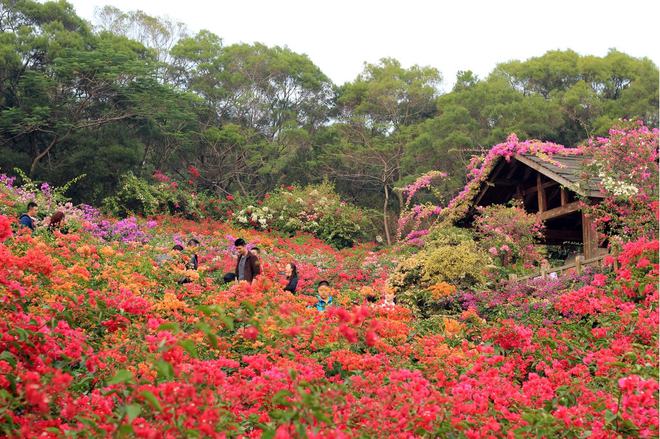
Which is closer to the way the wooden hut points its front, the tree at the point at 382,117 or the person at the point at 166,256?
the person

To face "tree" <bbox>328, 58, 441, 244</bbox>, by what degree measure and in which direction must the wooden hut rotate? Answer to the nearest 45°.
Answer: approximately 135° to its right

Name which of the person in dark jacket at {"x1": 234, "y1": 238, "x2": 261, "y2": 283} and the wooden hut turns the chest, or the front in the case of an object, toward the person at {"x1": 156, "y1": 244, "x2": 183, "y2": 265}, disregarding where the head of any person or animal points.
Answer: the wooden hut

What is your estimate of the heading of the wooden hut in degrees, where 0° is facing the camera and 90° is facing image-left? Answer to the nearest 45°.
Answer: approximately 45°

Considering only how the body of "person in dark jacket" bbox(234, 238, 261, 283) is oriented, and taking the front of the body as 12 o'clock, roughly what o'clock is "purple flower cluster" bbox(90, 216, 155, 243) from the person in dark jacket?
The purple flower cluster is roughly at 4 o'clock from the person in dark jacket.

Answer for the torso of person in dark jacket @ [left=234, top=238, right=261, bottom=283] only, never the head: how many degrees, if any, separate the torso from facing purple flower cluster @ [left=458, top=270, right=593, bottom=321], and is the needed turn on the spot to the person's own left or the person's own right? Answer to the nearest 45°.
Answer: approximately 135° to the person's own left

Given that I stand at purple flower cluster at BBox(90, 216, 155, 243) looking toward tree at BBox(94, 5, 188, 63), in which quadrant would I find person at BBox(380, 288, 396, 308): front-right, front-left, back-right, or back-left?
back-right

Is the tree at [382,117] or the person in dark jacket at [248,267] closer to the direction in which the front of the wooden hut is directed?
the person in dark jacket

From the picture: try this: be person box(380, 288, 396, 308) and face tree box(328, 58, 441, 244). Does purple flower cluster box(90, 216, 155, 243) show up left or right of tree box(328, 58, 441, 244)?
left

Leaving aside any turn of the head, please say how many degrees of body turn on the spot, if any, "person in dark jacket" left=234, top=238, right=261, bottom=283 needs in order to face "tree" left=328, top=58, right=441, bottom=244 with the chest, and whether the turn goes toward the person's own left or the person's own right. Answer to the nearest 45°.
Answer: approximately 135° to the person's own right

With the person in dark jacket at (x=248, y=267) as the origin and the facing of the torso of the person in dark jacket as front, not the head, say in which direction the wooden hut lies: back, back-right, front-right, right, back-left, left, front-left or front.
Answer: back

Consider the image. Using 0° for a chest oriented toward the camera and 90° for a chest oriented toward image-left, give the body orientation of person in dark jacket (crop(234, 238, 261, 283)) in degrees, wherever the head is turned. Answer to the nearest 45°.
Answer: approximately 45°
